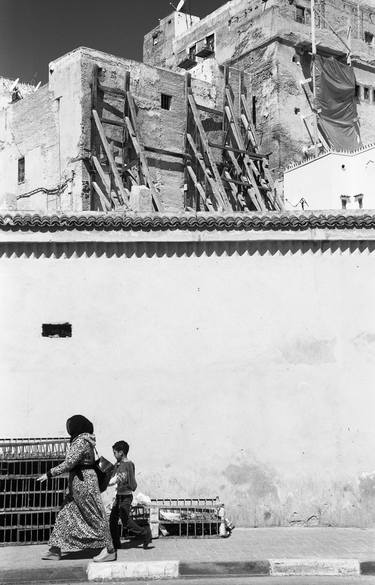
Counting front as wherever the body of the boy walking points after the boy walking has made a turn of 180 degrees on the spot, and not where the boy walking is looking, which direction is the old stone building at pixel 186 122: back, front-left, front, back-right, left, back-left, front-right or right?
left

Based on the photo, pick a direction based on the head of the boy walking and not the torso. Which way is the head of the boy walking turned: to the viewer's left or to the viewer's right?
to the viewer's left

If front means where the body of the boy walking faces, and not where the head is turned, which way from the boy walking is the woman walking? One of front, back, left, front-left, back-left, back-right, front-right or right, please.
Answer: front-left

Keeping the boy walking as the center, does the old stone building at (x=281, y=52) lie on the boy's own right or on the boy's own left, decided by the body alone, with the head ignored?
on the boy's own right

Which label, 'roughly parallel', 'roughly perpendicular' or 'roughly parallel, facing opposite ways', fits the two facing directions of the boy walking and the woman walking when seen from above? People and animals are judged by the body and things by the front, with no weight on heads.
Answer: roughly parallel

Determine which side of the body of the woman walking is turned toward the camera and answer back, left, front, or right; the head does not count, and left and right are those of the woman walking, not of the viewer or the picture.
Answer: left

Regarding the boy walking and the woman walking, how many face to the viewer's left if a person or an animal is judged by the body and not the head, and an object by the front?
2

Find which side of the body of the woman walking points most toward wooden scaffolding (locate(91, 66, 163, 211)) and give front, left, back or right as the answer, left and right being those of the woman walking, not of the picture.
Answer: right

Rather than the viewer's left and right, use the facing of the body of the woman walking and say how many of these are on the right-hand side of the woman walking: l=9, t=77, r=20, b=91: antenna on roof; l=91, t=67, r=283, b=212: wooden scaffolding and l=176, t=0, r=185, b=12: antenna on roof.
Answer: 3

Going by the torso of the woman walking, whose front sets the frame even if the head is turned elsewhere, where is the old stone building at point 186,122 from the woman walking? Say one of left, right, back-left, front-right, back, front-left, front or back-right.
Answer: right

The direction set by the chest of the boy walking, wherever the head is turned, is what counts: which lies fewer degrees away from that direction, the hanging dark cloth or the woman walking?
the woman walking

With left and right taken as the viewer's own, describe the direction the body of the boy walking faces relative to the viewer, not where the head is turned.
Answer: facing to the left of the viewer

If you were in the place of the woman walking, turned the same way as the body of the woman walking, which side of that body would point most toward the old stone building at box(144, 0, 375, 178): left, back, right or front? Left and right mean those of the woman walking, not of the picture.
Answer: right

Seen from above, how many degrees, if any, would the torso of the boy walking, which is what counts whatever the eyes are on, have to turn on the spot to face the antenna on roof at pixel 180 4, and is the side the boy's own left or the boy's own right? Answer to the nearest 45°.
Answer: approximately 90° to the boy's own right
